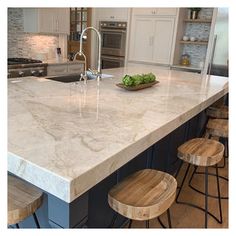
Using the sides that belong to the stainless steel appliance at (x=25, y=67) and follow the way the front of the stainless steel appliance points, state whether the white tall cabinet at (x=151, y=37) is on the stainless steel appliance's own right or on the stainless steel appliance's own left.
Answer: on the stainless steel appliance's own left

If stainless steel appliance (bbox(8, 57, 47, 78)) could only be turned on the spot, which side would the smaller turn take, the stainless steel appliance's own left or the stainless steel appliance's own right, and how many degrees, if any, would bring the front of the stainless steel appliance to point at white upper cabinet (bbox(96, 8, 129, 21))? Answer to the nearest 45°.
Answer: approximately 90° to the stainless steel appliance's own left

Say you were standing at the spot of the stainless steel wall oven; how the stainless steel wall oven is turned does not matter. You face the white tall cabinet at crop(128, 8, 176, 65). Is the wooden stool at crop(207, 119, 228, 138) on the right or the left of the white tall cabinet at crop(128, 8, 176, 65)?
right

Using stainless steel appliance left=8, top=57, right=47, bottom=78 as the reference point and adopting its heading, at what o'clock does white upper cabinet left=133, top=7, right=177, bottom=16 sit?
The white upper cabinet is roughly at 10 o'clock from the stainless steel appliance.

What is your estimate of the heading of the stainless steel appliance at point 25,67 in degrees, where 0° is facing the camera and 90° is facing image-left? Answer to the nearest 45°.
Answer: approximately 315°
